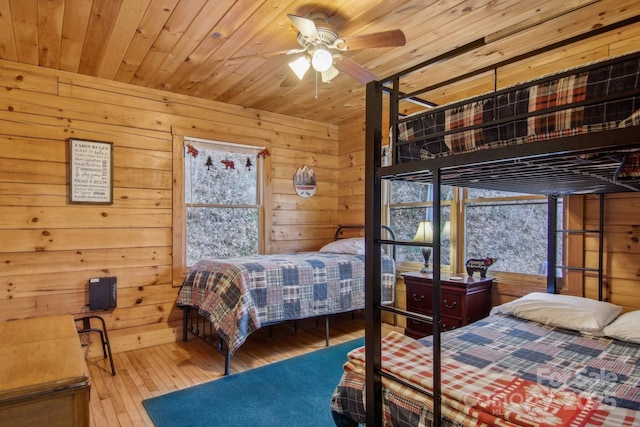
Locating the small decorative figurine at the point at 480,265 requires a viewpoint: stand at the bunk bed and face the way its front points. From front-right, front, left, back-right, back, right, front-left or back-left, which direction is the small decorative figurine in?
back-right

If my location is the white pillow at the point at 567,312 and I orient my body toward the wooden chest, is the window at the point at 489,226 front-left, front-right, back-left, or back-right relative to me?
back-right

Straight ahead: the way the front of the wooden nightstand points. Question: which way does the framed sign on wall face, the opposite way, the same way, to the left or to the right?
to the left

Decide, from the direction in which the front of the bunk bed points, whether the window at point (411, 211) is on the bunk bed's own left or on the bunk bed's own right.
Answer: on the bunk bed's own right

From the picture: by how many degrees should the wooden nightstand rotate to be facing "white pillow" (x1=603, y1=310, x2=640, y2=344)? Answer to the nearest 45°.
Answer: approximately 90° to its left

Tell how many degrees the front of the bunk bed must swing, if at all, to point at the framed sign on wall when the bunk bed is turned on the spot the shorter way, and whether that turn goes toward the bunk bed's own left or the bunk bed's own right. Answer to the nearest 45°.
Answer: approximately 45° to the bunk bed's own right

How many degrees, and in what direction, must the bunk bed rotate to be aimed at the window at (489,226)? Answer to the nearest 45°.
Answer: approximately 135° to its right
